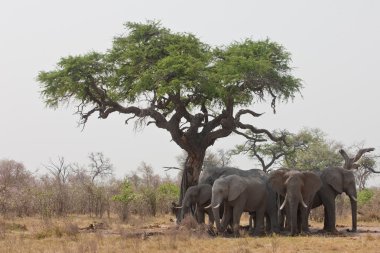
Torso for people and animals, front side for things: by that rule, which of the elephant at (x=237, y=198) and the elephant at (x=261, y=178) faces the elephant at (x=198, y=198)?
the elephant at (x=261, y=178)

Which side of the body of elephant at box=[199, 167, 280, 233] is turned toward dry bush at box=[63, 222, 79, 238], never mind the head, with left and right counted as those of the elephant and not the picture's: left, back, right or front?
front

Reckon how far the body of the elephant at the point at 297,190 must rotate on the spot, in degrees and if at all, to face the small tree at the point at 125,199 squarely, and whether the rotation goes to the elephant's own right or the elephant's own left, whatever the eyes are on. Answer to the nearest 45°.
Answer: approximately 135° to the elephant's own right

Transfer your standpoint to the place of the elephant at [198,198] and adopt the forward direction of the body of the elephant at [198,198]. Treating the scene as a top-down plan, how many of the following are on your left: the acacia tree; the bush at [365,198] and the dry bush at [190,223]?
1

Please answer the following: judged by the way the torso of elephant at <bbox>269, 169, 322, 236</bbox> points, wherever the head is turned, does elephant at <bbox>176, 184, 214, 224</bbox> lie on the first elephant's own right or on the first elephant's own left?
on the first elephant's own right

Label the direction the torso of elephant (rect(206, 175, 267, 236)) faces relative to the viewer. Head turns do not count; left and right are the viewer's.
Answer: facing the viewer and to the left of the viewer

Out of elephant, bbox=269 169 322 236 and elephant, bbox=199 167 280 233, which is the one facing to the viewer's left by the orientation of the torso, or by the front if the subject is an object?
elephant, bbox=199 167 280 233

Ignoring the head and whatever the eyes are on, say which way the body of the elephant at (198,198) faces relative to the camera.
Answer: to the viewer's left

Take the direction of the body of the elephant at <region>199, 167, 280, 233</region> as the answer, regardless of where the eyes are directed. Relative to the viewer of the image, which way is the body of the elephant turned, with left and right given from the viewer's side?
facing to the left of the viewer

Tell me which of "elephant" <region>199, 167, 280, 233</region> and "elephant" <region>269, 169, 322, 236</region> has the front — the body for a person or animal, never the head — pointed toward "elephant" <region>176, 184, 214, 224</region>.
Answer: "elephant" <region>199, 167, 280, 233</region>

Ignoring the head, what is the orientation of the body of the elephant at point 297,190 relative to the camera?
toward the camera

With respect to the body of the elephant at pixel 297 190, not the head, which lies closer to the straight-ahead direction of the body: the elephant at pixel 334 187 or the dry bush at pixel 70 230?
the dry bush

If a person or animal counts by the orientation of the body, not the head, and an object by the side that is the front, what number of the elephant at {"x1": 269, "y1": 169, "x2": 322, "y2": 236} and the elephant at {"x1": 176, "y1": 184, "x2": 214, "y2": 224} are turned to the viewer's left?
1
